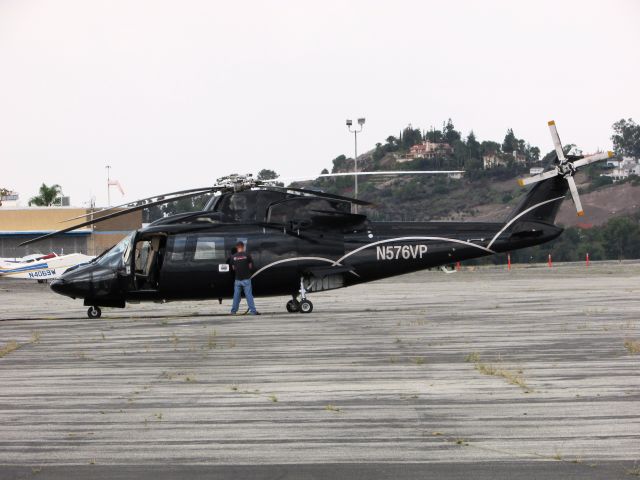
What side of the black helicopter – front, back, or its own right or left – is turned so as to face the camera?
left
